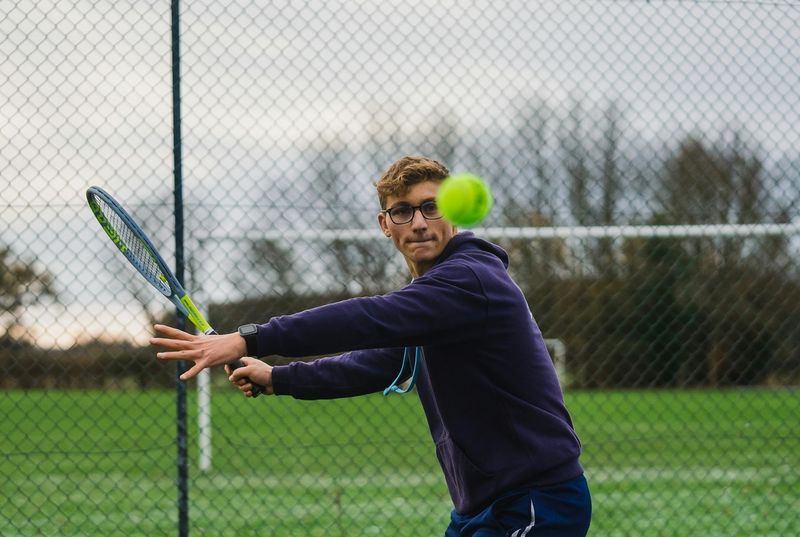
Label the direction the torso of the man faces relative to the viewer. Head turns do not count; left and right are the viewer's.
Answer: facing to the left of the viewer

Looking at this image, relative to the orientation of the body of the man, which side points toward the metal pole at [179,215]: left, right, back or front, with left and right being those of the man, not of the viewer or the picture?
right
